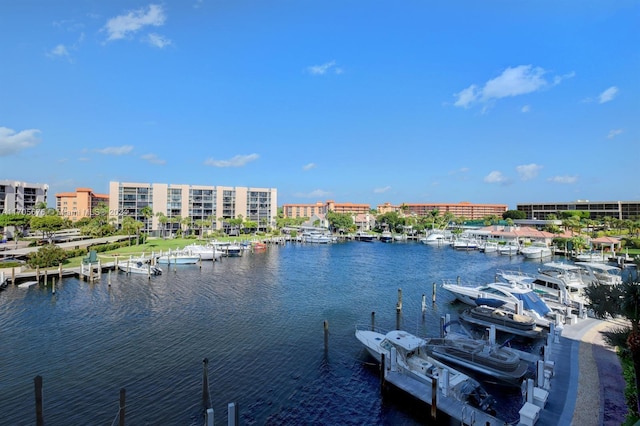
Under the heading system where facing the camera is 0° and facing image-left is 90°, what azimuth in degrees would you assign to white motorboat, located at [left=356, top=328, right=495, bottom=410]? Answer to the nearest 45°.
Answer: approximately 135°

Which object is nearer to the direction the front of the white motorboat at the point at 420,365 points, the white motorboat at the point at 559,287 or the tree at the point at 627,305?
the white motorboat

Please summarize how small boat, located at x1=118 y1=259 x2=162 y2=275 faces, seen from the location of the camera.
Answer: facing to the left of the viewer

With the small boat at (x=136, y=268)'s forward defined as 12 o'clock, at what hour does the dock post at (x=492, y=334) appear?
The dock post is roughly at 8 o'clock from the small boat.

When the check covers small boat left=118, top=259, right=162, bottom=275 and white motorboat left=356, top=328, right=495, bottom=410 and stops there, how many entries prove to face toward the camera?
0

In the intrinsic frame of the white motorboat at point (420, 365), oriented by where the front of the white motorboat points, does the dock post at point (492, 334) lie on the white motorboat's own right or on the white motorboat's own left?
on the white motorboat's own right

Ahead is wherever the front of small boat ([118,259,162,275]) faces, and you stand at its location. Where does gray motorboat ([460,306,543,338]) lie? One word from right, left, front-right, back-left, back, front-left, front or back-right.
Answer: back-left

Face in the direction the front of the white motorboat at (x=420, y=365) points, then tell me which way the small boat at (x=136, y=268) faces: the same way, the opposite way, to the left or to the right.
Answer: to the left

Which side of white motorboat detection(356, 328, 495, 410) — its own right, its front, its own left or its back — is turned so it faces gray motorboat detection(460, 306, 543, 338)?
right

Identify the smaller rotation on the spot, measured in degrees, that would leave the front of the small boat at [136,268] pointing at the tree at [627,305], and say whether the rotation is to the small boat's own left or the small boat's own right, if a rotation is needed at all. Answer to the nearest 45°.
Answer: approximately 90° to the small boat's own left

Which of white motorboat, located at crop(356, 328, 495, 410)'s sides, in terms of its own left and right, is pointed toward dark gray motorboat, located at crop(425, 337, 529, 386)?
right
